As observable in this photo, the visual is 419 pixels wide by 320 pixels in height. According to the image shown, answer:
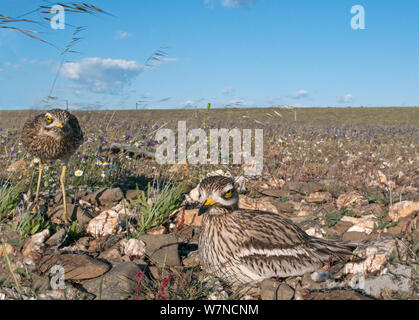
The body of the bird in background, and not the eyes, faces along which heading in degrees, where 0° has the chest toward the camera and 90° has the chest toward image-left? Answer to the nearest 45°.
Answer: approximately 0°

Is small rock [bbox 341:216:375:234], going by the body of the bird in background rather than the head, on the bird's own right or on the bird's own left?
on the bird's own left

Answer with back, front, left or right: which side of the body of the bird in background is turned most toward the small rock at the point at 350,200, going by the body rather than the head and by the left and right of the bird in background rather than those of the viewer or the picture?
left

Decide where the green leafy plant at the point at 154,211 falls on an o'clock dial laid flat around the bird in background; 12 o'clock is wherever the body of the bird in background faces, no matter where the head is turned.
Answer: The green leafy plant is roughly at 11 o'clock from the bird in background.

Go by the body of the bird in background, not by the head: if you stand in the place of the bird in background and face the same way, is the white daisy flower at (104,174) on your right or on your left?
on your left

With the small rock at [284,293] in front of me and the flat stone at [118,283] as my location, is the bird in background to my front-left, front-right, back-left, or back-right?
back-left

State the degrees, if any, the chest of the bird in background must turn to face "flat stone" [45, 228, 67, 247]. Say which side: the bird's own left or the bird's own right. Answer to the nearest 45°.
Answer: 0° — it already faces it

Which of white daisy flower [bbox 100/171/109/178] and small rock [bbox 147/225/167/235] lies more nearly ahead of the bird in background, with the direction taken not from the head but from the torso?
the small rock

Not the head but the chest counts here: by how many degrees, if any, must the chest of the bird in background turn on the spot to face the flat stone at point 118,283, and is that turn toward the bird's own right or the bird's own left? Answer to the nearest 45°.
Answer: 0° — it already faces it
